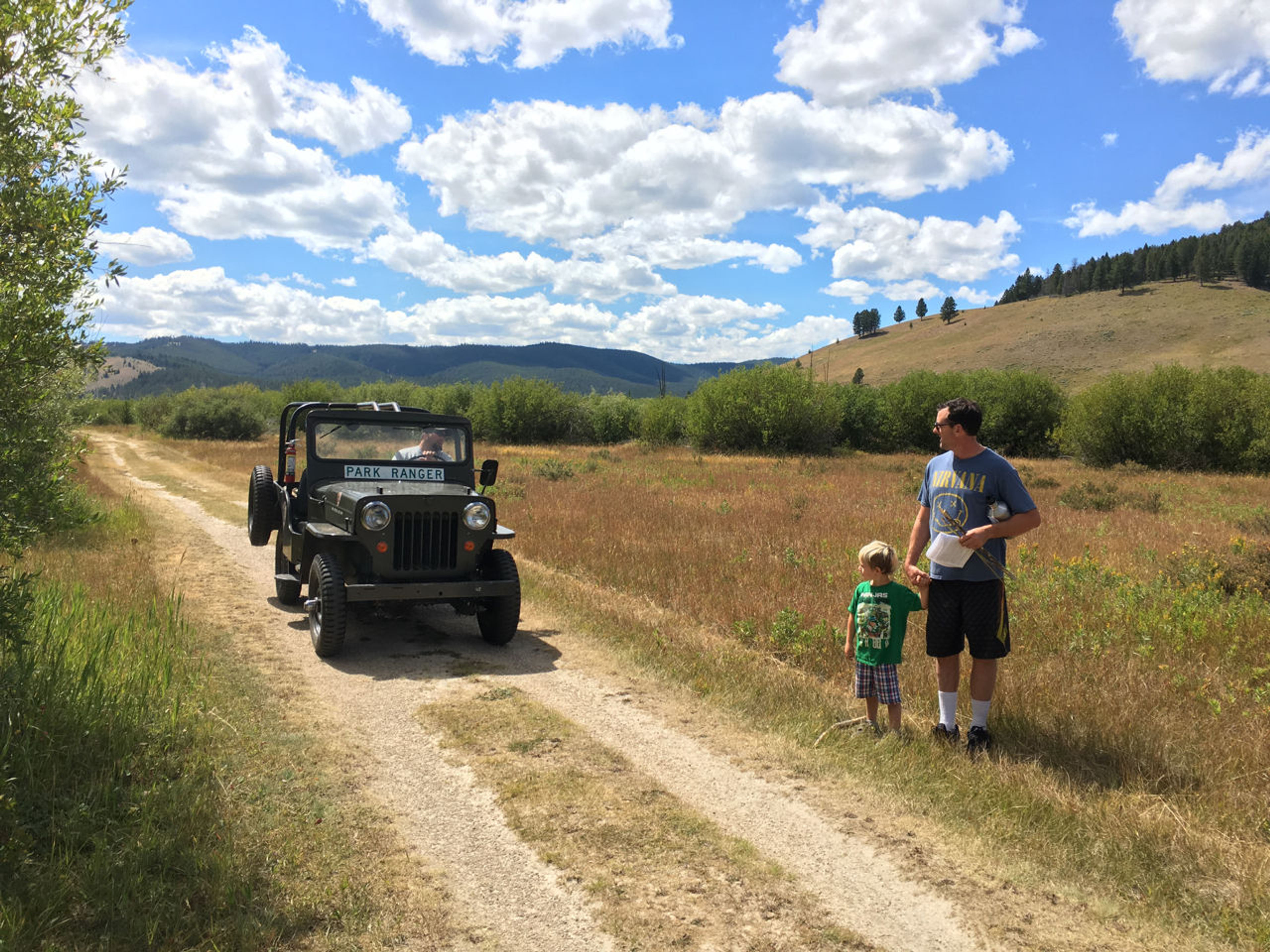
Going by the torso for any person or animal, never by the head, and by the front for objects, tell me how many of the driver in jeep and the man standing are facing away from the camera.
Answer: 0

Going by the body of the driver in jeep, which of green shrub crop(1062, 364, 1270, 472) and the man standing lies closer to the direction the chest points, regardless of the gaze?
the man standing

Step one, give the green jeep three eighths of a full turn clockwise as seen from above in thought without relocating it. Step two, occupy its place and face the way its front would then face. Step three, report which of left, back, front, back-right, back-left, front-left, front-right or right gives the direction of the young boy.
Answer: back

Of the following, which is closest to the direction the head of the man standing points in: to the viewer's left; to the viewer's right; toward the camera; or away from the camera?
to the viewer's left

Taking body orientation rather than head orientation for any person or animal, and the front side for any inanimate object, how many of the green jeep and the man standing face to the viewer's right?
0

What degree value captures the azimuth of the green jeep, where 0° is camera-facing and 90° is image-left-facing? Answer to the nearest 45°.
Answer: approximately 0°

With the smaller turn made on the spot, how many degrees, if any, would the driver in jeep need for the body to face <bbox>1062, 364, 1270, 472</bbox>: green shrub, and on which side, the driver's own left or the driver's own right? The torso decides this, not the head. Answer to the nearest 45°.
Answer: approximately 135° to the driver's own left

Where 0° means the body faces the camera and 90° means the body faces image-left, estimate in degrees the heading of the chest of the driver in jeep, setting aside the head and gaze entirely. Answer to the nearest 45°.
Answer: approximately 0°

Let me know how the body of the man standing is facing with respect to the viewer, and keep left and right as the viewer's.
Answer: facing the viewer and to the left of the viewer

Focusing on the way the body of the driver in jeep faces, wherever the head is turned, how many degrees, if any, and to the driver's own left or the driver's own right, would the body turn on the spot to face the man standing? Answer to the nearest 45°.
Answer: approximately 45° to the driver's own left

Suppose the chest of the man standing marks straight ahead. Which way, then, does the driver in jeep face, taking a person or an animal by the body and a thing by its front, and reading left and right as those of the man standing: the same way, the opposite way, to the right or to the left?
to the left
